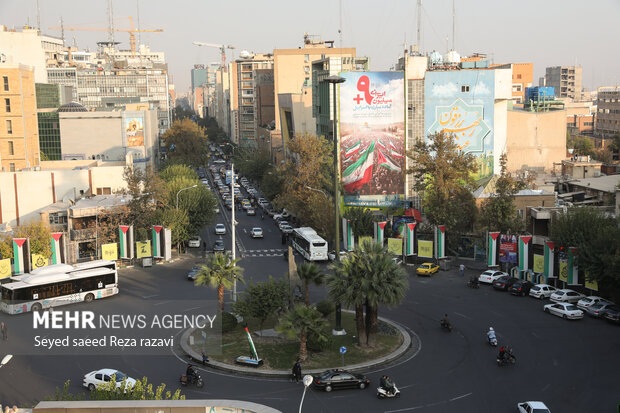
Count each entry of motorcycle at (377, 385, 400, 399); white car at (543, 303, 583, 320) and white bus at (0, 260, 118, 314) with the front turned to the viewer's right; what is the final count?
1

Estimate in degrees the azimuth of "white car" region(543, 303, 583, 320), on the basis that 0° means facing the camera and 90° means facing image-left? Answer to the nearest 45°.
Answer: approximately 135°

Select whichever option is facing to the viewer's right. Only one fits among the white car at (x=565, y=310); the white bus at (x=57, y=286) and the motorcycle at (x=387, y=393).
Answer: the motorcycle

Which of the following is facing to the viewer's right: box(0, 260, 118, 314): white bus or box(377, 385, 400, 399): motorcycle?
the motorcycle

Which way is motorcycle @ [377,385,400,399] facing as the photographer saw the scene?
facing to the right of the viewer

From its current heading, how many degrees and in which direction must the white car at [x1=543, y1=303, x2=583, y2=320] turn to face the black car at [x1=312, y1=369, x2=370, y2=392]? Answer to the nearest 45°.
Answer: approximately 90° to its left

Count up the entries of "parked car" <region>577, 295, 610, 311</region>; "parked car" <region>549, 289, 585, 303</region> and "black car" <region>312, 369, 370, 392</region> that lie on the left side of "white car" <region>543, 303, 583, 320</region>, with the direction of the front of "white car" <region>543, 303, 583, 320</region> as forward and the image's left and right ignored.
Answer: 1

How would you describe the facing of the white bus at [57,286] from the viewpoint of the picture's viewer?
facing the viewer and to the left of the viewer

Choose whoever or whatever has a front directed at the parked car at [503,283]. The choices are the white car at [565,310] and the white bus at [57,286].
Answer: the white car

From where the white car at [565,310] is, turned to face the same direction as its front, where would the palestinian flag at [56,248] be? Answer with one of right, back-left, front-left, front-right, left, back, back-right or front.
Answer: front-left
